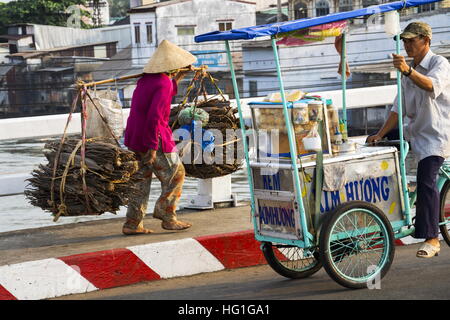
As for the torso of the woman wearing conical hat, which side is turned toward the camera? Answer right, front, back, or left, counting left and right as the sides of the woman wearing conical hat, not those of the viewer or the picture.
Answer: right

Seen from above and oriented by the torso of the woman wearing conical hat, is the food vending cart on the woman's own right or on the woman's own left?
on the woman's own right

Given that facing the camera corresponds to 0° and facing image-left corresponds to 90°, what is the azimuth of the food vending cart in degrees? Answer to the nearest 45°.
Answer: approximately 45°
